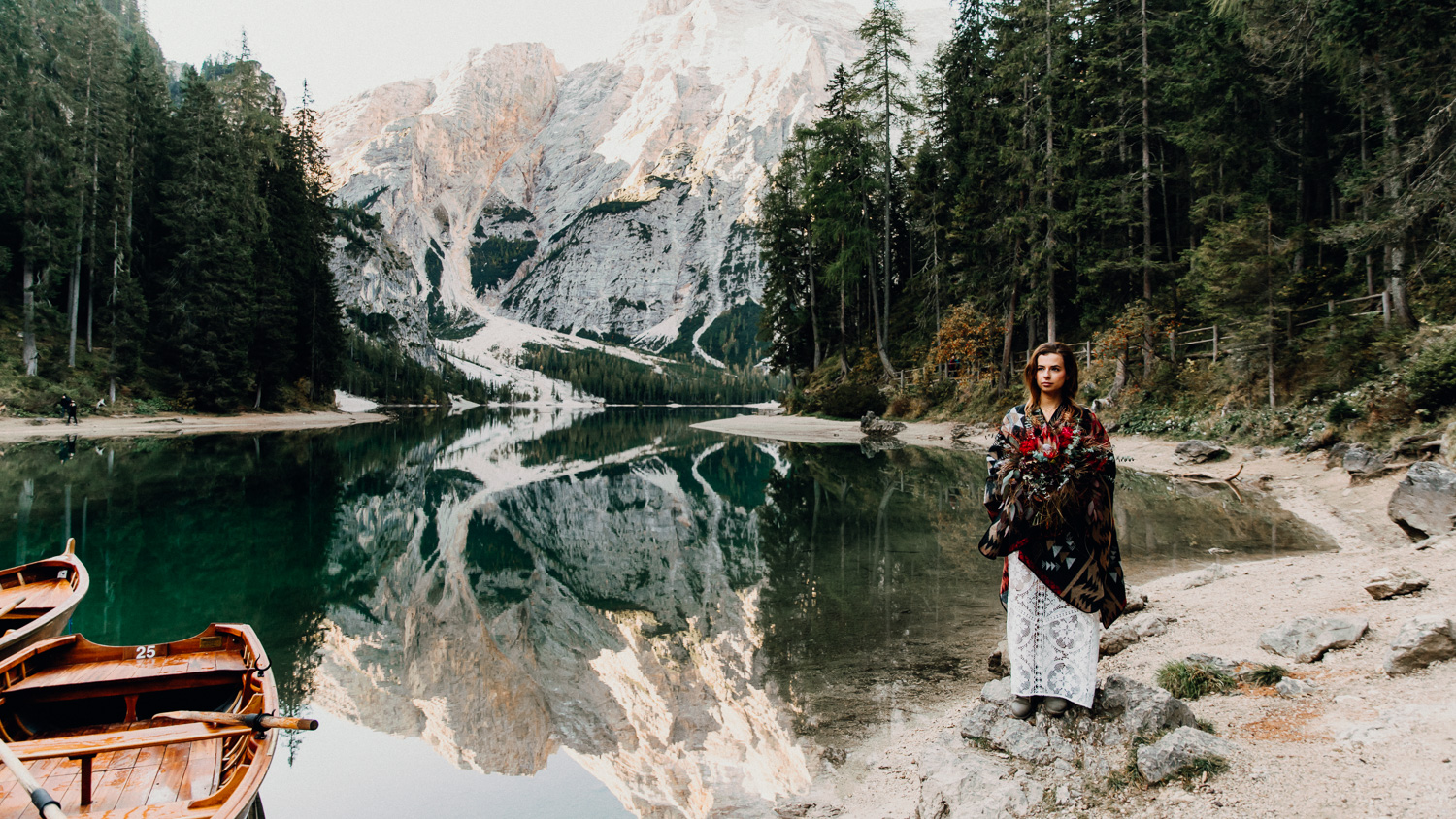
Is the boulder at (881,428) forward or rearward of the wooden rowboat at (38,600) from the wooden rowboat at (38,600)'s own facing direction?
forward

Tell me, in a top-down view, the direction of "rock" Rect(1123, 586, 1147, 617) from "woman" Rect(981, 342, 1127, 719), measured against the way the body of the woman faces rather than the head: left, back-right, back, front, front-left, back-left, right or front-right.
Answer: back

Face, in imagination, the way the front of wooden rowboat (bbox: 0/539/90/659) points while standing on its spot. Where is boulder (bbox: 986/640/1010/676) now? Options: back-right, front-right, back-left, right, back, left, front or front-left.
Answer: right

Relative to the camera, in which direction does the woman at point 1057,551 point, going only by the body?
toward the camera

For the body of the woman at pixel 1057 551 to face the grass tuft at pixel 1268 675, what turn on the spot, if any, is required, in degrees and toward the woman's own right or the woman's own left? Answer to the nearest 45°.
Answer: approximately 135° to the woman's own left

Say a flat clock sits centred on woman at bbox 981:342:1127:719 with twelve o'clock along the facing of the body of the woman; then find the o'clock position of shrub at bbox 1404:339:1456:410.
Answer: The shrub is roughly at 7 o'clock from the woman.

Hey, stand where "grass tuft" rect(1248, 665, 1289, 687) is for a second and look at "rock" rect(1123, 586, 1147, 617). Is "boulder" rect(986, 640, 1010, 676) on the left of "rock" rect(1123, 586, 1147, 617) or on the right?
left

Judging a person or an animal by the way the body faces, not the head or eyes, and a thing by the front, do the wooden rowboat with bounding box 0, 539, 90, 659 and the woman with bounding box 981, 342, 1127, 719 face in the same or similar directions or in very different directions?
very different directions

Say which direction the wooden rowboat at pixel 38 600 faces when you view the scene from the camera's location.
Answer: facing away from the viewer and to the right of the viewer

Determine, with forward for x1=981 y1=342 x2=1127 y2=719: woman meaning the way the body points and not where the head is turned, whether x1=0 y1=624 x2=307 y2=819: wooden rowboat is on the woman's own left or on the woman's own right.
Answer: on the woman's own right

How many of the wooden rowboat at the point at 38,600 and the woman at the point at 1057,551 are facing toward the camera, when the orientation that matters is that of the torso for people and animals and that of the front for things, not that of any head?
1
